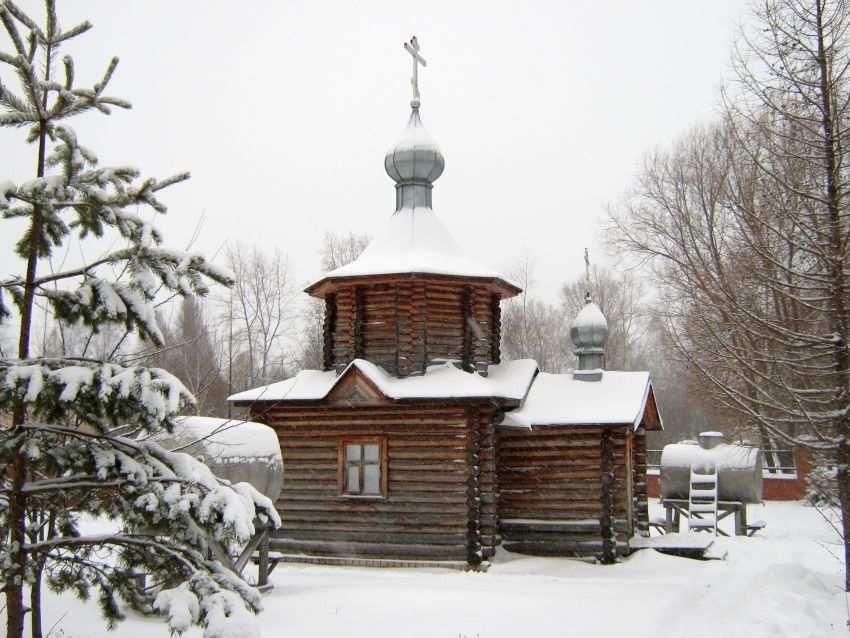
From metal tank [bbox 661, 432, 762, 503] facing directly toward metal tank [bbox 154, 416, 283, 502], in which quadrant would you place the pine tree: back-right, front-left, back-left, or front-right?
front-left

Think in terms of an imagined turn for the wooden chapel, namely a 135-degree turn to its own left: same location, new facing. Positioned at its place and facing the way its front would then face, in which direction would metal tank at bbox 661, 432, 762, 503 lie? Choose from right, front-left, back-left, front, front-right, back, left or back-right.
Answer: right

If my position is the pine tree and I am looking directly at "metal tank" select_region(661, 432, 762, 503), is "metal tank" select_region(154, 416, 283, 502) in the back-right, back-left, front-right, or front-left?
front-left

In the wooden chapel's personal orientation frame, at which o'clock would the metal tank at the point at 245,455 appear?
The metal tank is roughly at 4 o'clock from the wooden chapel.

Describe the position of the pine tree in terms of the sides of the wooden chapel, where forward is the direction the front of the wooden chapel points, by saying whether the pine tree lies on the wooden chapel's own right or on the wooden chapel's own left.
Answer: on the wooden chapel's own right

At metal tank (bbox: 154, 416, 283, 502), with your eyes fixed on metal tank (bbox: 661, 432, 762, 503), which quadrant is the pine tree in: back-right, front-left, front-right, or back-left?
back-right
